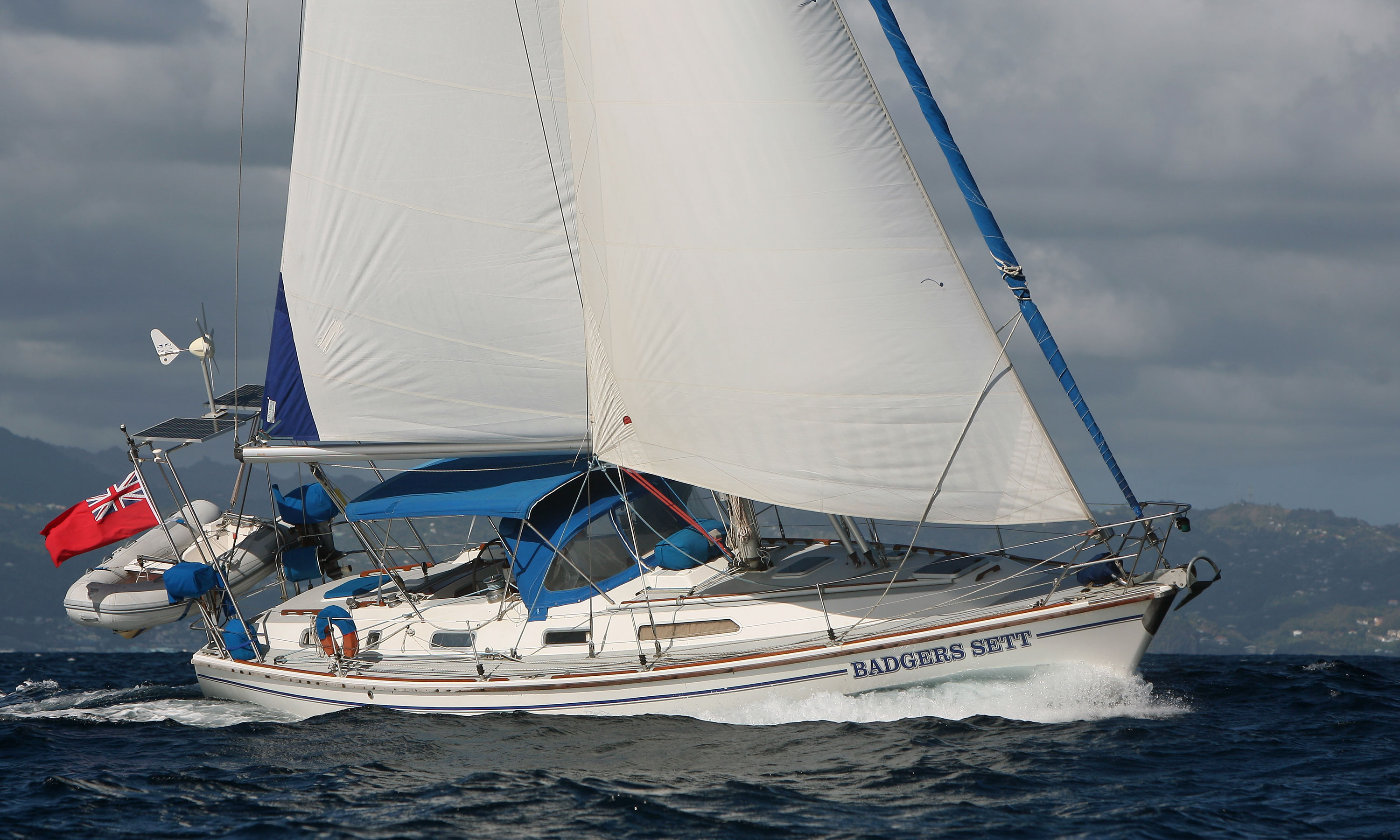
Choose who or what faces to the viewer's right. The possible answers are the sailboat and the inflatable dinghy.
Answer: the sailboat

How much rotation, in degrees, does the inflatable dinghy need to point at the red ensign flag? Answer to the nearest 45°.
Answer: approximately 45° to its right

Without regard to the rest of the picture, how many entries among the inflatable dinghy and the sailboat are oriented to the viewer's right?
1

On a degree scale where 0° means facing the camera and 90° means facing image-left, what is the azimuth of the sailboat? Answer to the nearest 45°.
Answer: approximately 270°

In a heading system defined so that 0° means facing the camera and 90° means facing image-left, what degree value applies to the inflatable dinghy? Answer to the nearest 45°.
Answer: approximately 45°
